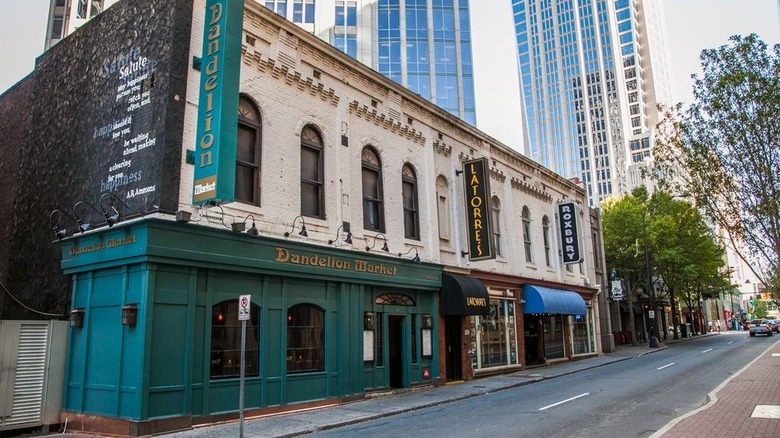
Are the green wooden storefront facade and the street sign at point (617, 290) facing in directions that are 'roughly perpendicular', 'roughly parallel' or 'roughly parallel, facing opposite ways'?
roughly perpendicular

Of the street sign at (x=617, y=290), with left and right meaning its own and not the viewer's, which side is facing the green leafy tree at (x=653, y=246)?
back

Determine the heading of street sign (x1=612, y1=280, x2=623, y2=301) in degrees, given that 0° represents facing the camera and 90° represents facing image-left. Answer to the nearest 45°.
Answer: approximately 0°

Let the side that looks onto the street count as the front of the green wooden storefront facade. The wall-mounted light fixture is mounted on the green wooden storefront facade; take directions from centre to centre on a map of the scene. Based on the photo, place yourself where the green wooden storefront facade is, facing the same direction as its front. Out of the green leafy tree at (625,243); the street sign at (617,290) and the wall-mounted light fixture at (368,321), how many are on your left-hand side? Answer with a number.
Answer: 3

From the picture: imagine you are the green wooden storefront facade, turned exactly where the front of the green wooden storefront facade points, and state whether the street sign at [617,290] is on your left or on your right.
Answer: on your left

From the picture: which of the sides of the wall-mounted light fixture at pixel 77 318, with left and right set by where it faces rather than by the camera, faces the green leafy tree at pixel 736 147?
left

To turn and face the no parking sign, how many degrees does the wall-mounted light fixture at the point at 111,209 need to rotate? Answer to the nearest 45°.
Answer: approximately 90° to its left

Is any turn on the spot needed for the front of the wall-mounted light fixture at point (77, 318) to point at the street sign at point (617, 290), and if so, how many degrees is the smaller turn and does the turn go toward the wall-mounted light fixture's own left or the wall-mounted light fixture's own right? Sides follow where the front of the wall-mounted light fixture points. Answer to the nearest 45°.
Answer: approximately 135° to the wall-mounted light fixture's own left
